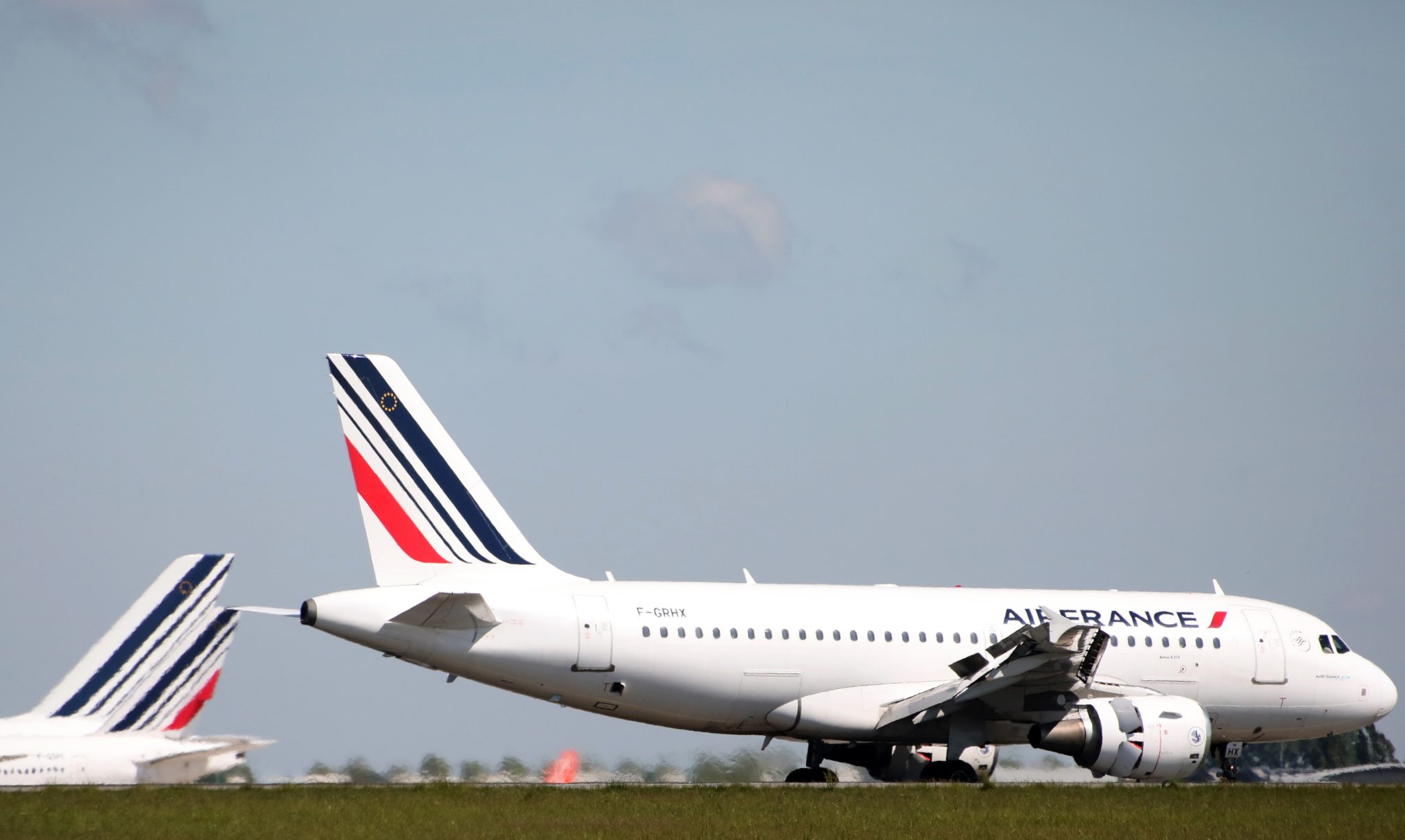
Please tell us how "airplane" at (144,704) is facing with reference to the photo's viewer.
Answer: facing to the left of the viewer

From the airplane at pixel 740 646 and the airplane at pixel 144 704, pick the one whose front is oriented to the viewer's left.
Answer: the airplane at pixel 144 704

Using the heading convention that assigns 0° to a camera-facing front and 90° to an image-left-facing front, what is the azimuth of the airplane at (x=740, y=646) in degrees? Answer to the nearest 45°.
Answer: approximately 270°

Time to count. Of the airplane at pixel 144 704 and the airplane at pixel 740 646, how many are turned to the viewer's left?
1

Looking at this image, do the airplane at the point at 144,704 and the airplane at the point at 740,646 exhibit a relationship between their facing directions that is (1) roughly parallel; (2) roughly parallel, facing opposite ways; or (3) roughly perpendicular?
roughly parallel, facing opposite ways
